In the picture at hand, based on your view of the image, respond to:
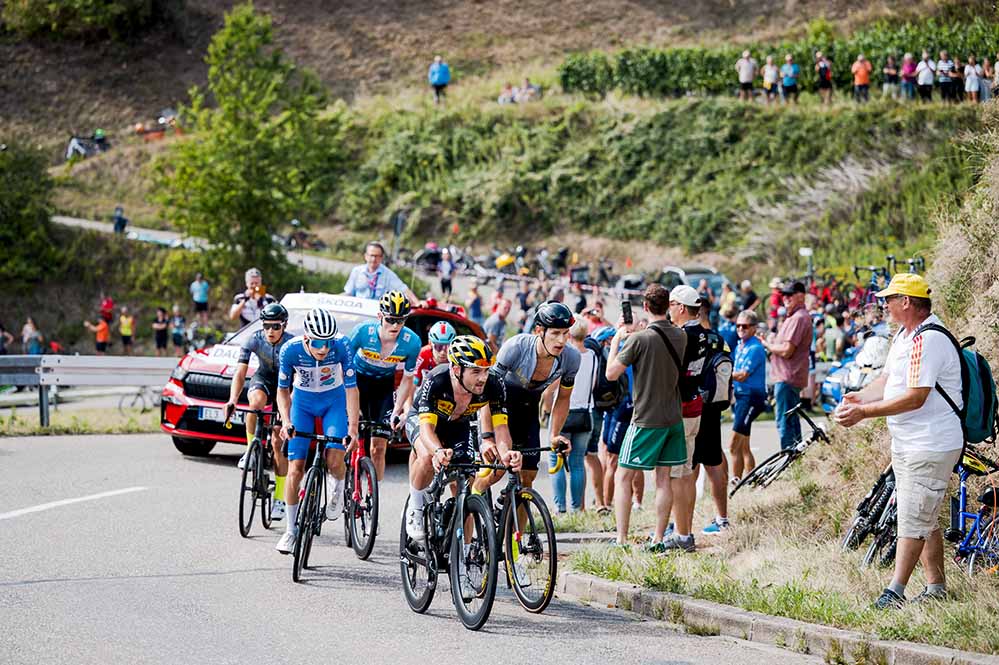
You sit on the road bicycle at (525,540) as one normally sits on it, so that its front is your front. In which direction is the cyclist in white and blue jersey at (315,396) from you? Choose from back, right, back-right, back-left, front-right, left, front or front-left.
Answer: back

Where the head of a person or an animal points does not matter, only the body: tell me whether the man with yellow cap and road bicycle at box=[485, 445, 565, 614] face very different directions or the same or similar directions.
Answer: very different directions

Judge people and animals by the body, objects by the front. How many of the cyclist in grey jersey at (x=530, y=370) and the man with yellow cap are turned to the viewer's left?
1

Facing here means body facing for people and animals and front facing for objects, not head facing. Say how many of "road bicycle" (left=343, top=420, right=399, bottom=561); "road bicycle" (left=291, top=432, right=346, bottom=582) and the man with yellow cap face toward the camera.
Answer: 2

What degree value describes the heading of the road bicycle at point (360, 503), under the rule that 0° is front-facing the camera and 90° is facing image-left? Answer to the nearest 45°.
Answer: approximately 0°

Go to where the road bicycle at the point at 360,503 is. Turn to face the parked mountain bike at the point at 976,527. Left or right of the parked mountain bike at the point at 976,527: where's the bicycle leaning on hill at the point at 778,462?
left

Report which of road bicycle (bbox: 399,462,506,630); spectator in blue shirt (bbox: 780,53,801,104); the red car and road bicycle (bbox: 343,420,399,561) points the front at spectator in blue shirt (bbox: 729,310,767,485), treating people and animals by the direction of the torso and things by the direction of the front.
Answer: spectator in blue shirt (bbox: 780,53,801,104)

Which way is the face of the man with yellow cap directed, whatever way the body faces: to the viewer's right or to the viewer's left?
to the viewer's left

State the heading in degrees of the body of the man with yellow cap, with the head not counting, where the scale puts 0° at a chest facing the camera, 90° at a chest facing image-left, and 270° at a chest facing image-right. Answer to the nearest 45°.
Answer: approximately 90°

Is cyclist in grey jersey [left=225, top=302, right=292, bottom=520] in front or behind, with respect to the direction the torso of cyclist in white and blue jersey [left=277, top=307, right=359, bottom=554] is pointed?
behind

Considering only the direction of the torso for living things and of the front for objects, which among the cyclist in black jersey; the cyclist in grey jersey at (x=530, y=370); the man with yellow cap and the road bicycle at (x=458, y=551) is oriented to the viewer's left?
the man with yellow cap

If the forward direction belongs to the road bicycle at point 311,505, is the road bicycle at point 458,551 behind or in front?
in front

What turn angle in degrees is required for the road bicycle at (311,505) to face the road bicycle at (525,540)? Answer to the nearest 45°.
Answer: approximately 45° to its left

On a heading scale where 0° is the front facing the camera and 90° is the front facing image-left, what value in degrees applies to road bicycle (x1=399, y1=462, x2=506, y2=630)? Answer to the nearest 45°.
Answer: approximately 315°
